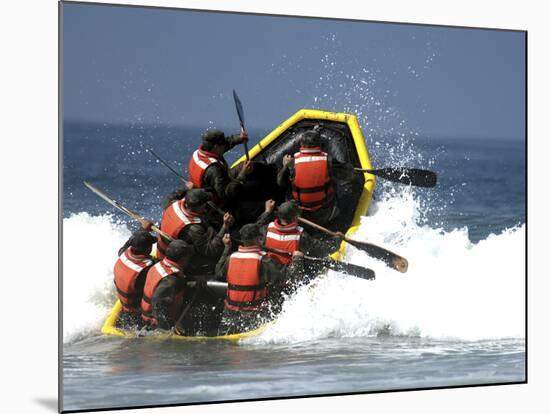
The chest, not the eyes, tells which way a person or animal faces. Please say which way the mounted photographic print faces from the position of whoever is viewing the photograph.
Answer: facing the viewer and to the right of the viewer
